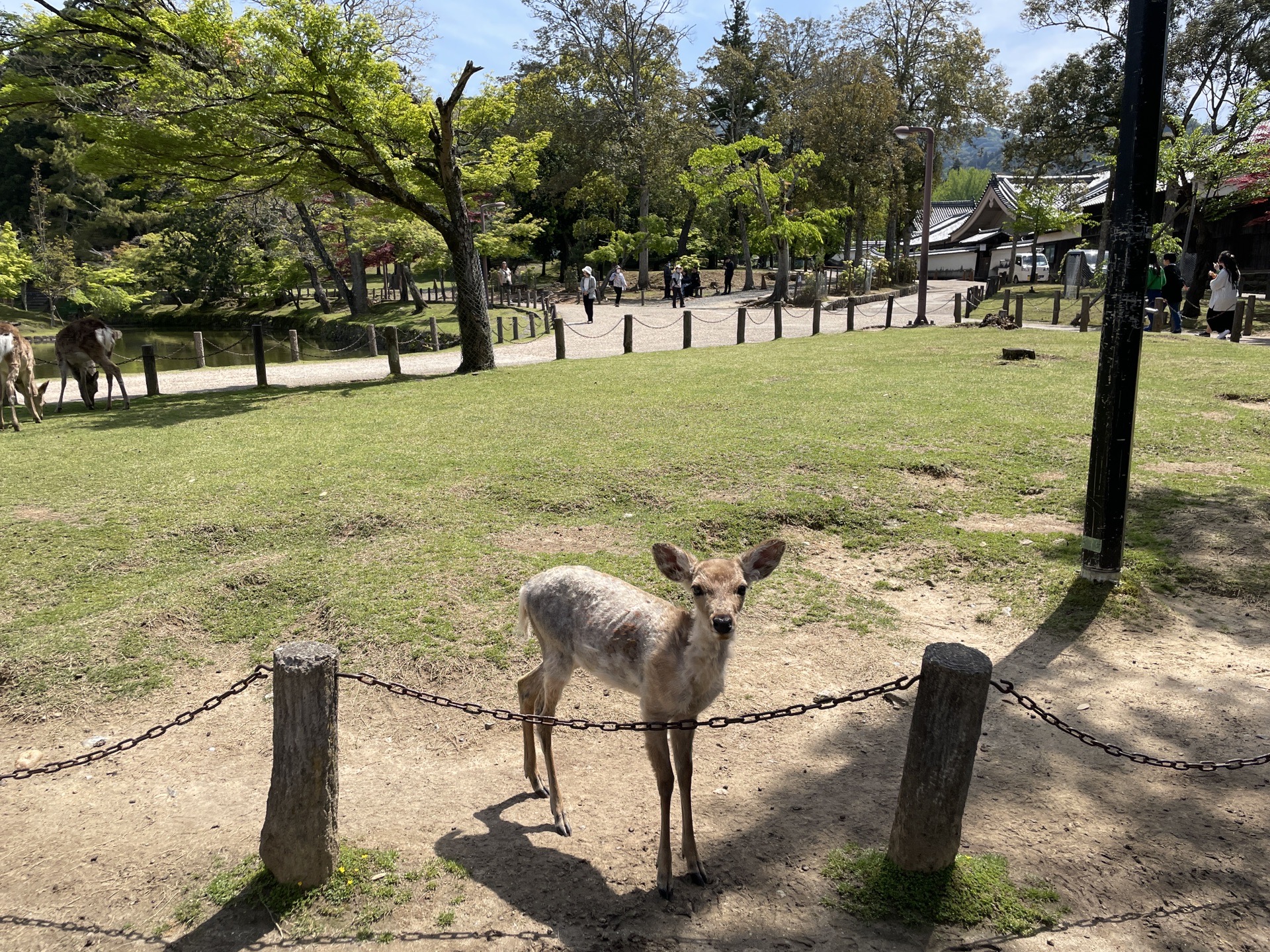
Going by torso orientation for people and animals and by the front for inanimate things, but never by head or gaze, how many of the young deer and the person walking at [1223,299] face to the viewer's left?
1
